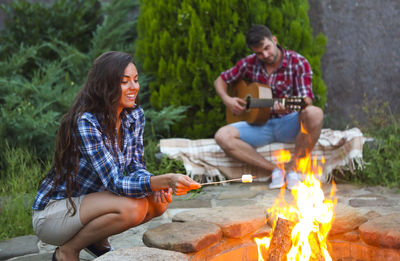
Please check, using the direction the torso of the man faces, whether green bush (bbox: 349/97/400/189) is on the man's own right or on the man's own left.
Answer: on the man's own left

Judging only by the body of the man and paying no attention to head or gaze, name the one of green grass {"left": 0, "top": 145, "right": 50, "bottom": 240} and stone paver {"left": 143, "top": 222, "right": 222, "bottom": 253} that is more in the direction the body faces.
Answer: the stone paver

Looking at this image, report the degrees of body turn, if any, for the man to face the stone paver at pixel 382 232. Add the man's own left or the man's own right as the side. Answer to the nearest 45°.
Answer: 0° — they already face it

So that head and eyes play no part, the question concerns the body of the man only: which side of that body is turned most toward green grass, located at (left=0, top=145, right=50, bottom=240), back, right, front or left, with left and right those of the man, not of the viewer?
right

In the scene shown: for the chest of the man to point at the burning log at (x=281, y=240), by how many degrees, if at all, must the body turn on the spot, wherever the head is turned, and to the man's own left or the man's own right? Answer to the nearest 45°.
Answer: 0° — they already face it

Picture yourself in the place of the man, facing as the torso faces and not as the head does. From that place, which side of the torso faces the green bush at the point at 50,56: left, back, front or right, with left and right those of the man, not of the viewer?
right

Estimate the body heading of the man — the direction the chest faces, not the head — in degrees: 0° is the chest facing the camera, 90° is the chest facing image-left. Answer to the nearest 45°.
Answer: approximately 0°

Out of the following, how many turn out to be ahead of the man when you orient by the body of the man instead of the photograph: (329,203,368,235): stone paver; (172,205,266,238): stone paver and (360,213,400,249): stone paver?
3

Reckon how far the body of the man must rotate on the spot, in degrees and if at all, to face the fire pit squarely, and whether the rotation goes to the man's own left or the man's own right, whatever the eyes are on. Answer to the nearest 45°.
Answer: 0° — they already face it
